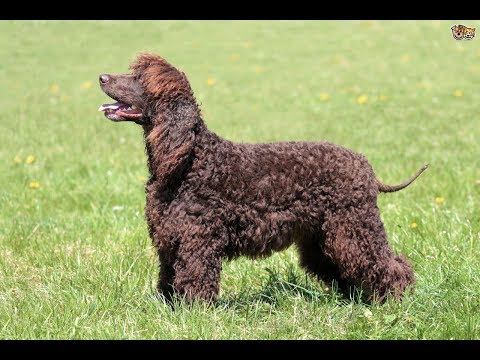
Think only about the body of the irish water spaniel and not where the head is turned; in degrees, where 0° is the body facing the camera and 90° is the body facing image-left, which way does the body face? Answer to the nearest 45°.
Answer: approximately 90°
